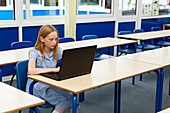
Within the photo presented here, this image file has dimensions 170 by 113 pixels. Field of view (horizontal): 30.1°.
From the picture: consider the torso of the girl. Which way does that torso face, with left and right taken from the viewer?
facing the viewer and to the right of the viewer

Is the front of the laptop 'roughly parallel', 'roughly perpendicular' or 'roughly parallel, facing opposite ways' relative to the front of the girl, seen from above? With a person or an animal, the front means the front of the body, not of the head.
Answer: roughly parallel, facing opposite ways

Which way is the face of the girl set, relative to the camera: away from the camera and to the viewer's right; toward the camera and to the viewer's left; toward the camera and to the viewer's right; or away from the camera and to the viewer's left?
toward the camera and to the viewer's right

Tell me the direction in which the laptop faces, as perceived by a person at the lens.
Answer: facing away from the viewer and to the left of the viewer
